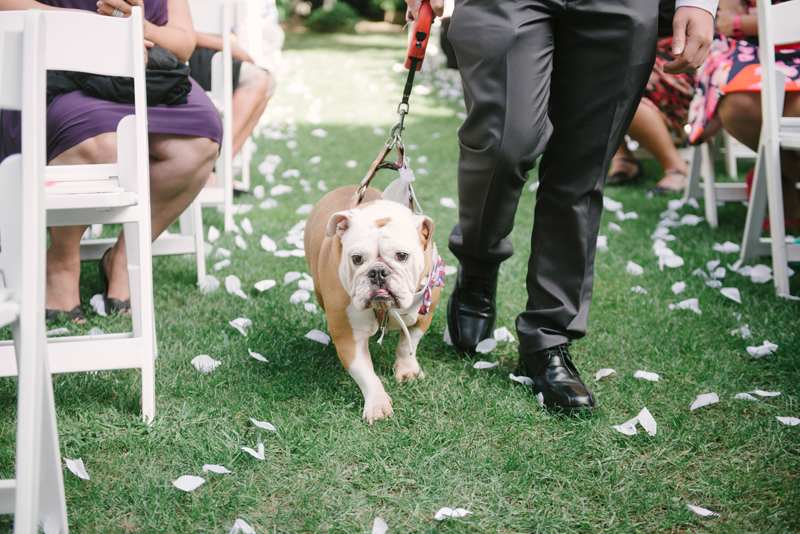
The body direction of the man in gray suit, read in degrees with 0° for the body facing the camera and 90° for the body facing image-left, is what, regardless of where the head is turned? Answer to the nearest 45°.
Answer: approximately 0°

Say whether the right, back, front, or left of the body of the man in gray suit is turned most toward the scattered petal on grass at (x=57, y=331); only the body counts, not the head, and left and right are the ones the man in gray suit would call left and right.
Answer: right

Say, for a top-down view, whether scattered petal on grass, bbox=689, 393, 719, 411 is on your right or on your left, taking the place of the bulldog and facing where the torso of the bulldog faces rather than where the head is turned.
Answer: on your left
